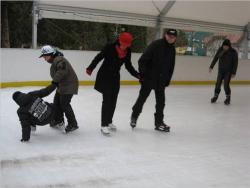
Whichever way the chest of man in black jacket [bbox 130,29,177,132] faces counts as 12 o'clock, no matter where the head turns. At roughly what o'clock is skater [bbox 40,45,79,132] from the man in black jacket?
The skater is roughly at 4 o'clock from the man in black jacket.

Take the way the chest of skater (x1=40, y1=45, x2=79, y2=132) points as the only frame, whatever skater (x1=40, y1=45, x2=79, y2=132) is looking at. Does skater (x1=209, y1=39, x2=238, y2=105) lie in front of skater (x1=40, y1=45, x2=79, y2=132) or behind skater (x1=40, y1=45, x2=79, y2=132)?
behind

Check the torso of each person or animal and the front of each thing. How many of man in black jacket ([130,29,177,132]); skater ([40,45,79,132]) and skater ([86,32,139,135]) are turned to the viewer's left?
1

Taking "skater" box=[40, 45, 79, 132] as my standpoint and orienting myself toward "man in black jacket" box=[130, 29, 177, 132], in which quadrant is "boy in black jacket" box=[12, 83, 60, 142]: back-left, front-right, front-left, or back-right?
back-right

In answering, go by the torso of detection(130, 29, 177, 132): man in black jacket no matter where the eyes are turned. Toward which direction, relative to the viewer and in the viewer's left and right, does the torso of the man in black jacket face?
facing the viewer and to the right of the viewer

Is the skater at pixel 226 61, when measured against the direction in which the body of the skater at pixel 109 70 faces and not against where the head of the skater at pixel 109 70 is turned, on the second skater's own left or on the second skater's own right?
on the second skater's own left

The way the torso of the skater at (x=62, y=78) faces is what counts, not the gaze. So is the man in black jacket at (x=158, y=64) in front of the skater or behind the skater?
behind

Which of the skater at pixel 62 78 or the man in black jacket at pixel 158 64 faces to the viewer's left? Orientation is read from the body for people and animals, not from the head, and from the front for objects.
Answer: the skater

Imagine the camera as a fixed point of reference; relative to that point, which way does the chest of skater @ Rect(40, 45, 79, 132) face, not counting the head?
to the viewer's left
